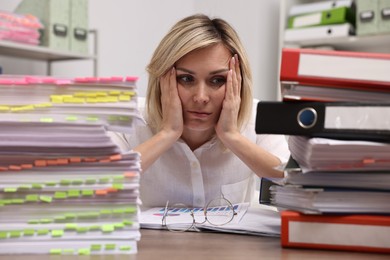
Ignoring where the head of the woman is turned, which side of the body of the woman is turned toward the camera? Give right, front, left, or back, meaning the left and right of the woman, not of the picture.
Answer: front

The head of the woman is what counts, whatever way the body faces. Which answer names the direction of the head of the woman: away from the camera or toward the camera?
toward the camera

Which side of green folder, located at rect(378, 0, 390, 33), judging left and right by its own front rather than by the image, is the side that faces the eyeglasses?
front

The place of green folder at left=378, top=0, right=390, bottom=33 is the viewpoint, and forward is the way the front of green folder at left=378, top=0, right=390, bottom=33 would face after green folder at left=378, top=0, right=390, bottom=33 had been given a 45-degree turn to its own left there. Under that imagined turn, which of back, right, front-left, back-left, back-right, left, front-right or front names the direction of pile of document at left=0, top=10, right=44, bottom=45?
right

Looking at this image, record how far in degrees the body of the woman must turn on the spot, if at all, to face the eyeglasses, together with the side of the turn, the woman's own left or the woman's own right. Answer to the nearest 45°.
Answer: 0° — they already face it

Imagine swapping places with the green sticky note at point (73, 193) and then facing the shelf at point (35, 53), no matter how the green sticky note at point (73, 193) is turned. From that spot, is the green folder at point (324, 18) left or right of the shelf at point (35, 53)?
right

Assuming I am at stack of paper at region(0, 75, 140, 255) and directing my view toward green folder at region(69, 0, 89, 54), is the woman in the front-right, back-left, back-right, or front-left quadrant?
front-right

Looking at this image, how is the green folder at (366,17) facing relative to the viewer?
toward the camera

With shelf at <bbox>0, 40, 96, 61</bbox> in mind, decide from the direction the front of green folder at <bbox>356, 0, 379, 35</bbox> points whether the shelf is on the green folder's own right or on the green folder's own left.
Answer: on the green folder's own right

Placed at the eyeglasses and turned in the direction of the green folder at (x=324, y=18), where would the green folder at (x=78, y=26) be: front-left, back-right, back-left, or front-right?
front-left
